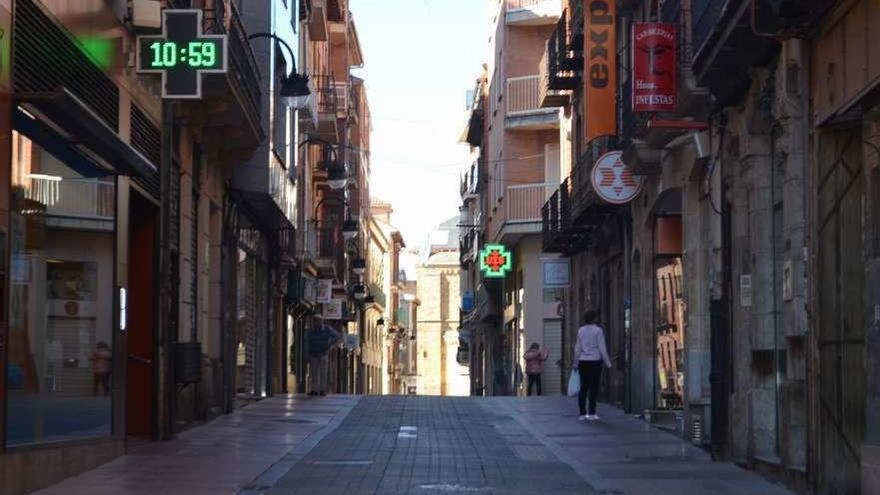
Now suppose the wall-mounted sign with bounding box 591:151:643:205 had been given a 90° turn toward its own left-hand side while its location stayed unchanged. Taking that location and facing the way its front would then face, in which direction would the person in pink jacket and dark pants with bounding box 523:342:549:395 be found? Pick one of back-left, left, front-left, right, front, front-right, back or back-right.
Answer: left

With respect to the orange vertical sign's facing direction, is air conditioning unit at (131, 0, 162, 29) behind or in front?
in front

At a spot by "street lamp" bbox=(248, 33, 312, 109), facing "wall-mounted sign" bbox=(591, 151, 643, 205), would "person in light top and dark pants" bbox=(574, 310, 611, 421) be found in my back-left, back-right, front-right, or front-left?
front-right

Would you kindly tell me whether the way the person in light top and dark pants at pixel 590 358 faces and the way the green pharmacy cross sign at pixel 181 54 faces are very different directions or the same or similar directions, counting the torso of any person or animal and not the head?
very different directions

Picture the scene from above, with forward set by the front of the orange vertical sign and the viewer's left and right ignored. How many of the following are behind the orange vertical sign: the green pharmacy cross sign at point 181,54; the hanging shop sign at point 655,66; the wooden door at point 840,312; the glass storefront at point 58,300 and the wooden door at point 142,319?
0

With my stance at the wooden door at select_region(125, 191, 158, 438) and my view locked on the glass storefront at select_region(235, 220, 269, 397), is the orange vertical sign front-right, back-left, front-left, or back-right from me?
front-right

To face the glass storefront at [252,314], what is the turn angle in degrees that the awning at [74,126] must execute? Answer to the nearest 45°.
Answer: approximately 135° to its left

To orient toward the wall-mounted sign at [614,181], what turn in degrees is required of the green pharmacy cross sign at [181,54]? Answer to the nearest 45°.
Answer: approximately 135° to its left

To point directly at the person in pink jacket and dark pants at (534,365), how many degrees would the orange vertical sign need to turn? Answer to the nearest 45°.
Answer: approximately 180°

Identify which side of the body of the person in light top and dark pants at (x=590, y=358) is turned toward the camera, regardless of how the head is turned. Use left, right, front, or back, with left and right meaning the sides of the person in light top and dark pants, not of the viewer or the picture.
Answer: back

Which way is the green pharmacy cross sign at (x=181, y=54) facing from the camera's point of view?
toward the camera

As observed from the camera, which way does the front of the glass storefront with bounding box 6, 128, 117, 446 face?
facing the viewer and to the right of the viewer

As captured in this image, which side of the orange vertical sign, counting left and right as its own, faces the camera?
front
